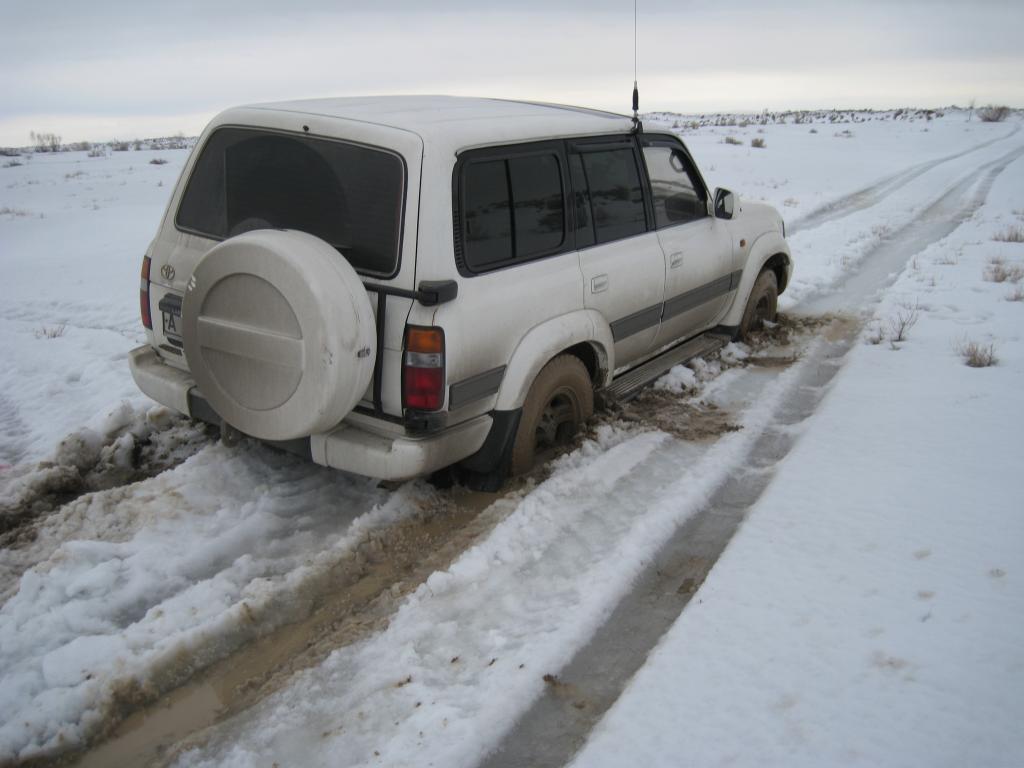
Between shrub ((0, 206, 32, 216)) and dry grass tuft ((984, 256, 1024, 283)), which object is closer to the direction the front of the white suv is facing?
the dry grass tuft

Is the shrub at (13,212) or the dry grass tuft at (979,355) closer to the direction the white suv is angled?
the dry grass tuft

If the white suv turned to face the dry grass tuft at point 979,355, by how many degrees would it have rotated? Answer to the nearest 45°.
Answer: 0° — it already faces it

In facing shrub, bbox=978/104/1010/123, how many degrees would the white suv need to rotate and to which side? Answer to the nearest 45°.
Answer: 0° — it already faces it

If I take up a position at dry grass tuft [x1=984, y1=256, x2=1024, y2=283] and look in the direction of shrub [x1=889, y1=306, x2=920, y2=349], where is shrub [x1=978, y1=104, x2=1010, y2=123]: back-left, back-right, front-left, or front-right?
back-right

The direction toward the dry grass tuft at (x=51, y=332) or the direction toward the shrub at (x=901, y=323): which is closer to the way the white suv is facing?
the shrub

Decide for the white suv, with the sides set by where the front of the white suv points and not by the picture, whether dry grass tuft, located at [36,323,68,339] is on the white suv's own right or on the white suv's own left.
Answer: on the white suv's own left

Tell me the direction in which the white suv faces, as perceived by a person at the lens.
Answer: facing away from the viewer and to the right of the viewer

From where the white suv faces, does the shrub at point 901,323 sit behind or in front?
in front

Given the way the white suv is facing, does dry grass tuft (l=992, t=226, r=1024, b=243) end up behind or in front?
in front
